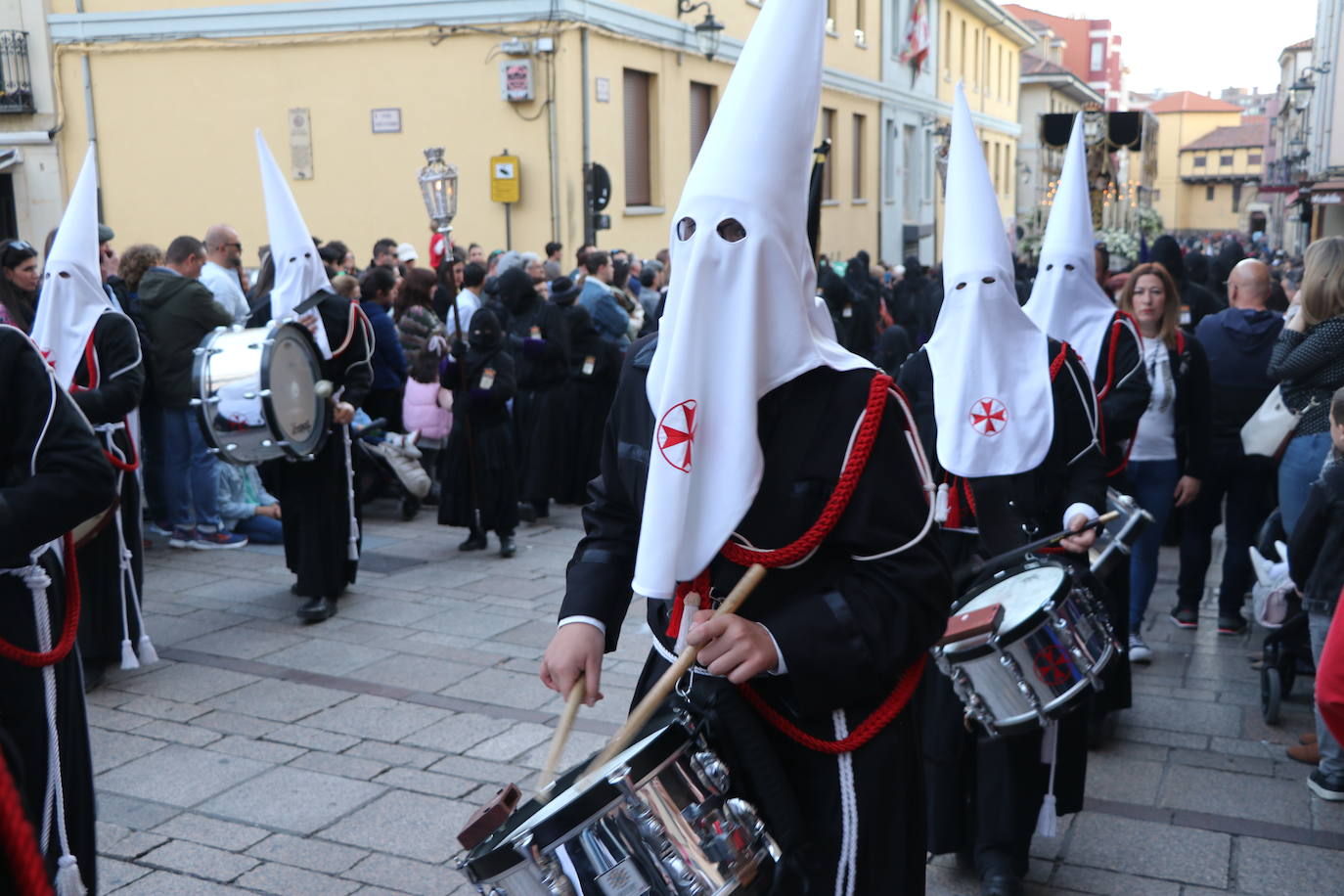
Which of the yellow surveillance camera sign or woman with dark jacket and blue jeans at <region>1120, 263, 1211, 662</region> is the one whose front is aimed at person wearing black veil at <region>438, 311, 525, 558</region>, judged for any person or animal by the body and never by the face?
the yellow surveillance camera sign

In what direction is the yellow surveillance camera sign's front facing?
toward the camera

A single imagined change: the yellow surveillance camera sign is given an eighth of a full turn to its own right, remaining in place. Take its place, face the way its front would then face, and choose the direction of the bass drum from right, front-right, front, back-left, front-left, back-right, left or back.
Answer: front-left

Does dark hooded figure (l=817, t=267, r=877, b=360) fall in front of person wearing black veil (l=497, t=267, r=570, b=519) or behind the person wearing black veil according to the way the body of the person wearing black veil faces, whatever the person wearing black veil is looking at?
behind

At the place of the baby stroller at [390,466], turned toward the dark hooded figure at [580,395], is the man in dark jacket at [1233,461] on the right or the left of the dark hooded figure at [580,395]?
right

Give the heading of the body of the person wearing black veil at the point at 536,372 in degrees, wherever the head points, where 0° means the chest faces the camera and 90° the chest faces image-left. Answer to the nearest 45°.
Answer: approximately 45°

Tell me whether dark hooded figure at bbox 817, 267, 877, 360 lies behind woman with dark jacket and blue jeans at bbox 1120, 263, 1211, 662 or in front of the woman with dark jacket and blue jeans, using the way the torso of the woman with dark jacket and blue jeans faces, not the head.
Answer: behind

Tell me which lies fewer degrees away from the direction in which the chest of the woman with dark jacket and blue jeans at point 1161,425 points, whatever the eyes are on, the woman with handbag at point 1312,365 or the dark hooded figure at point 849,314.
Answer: the woman with handbag

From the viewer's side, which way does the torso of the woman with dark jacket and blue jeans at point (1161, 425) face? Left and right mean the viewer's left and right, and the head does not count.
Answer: facing the viewer

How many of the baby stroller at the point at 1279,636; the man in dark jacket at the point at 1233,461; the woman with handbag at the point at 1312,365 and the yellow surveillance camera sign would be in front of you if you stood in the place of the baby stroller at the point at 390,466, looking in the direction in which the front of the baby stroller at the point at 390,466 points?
3

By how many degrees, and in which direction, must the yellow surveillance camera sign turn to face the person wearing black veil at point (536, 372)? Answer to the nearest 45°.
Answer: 0° — it already faces them

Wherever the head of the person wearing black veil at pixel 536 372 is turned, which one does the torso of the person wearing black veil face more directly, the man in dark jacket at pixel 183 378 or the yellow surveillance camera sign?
the man in dark jacket

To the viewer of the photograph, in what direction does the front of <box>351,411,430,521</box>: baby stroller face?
facing the viewer and to the right of the viewer

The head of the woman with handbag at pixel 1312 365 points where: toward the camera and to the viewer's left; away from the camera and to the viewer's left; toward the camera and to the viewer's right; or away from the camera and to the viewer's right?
away from the camera and to the viewer's left

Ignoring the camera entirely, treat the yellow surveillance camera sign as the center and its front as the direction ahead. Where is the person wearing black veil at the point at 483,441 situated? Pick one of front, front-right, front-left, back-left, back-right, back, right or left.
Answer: front

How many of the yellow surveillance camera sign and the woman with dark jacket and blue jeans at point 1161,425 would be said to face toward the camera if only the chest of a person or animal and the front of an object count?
2

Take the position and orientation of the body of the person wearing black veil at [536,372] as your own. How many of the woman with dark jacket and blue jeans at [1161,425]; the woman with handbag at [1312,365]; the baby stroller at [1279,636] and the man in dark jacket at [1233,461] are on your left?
4
